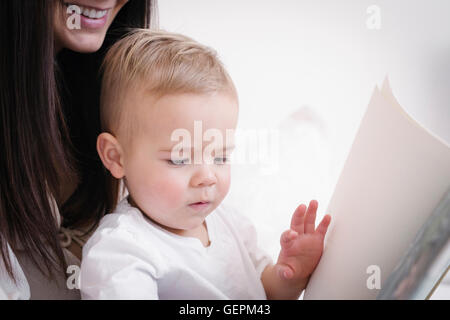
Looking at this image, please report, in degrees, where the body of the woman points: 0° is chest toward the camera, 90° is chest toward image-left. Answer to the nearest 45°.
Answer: approximately 315°

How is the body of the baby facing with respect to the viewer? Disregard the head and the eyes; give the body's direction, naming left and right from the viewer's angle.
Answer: facing the viewer and to the right of the viewer
